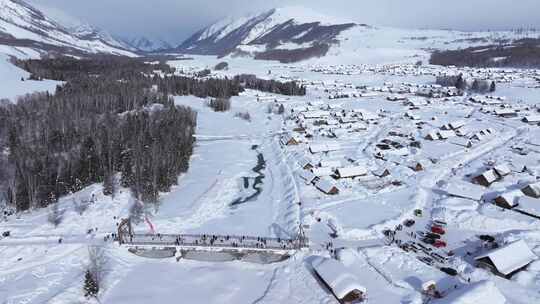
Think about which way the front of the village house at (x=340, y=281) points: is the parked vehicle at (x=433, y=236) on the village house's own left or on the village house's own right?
on the village house's own left

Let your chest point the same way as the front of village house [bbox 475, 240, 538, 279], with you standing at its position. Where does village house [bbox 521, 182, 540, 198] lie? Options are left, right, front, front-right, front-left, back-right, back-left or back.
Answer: back-right

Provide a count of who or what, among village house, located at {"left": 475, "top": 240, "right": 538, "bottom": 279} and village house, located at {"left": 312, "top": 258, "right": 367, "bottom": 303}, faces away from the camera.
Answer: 0

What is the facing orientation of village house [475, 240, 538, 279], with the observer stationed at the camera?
facing the viewer and to the left of the viewer

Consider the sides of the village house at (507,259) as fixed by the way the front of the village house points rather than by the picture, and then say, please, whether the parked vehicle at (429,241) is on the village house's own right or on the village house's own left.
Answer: on the village house's own right

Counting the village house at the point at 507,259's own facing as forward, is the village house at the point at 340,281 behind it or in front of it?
in front

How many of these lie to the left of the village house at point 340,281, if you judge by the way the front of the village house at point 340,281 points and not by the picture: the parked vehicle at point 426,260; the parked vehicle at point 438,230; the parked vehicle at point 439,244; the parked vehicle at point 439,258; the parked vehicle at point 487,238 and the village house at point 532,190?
6

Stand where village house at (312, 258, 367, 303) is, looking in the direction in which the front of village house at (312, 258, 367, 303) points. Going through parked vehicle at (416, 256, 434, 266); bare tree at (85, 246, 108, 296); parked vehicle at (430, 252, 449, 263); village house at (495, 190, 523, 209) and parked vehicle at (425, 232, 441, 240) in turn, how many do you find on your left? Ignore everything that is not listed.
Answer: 4
